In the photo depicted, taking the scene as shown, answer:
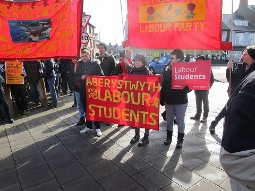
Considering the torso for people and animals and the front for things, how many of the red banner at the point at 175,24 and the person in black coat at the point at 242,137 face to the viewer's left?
1

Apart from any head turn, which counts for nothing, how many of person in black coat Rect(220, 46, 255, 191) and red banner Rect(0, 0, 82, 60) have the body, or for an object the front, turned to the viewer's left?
1

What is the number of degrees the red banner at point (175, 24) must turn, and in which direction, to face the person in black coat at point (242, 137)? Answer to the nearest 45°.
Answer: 0° — it already faces them

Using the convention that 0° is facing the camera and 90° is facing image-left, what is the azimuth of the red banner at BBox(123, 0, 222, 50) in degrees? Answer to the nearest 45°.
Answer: approximately 0°

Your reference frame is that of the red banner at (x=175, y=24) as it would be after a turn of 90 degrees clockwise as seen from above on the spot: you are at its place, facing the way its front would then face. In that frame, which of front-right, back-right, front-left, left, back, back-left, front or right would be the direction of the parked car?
right
